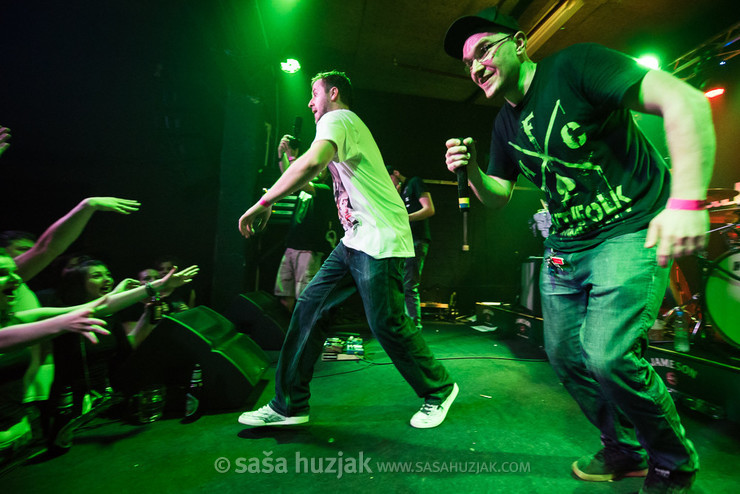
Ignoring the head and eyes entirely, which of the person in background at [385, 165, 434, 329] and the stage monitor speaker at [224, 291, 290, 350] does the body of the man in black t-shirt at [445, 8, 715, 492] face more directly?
the stage monitor speaker

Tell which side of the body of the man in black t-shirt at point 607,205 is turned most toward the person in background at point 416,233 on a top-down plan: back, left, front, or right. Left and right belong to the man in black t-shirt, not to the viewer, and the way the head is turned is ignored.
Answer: right

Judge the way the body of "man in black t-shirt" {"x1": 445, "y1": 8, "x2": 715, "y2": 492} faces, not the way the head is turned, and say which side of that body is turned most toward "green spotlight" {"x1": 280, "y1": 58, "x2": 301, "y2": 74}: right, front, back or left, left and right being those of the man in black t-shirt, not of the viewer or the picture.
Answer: right

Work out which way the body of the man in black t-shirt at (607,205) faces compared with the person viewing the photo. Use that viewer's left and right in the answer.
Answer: facing the viewer and to the left of the viewer

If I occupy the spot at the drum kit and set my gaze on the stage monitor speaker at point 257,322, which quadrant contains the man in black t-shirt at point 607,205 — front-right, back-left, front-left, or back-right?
front-left

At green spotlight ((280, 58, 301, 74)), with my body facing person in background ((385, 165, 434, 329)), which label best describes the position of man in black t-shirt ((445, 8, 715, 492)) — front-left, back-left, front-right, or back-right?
front-right

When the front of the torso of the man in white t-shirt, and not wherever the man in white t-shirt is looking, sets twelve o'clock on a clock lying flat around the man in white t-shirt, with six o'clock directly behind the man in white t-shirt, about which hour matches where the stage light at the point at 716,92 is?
The stage light is roughly at 5 o'clock from the man in white t-shirt.

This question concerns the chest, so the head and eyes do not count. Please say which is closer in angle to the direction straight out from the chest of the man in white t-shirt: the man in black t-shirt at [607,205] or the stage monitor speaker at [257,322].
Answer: the stage monitor speaker

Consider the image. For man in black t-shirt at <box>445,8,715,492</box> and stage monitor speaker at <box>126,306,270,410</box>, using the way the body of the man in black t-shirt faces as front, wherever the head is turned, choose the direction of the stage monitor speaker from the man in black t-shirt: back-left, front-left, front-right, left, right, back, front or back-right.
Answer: front-right

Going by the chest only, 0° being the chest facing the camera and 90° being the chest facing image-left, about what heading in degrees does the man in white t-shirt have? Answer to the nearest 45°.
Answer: approximately 90°

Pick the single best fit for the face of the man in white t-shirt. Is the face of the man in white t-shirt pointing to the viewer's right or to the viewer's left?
to the viewer's left

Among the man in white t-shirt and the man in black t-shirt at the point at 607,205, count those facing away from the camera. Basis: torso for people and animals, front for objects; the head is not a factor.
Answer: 0

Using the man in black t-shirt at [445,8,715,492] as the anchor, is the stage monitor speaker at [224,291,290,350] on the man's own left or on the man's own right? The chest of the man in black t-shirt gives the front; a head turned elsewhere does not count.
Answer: on the man's own right

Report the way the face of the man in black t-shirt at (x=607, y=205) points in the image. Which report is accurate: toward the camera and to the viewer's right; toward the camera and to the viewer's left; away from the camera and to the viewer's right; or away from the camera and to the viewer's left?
toward the camera and to the viewer's left
